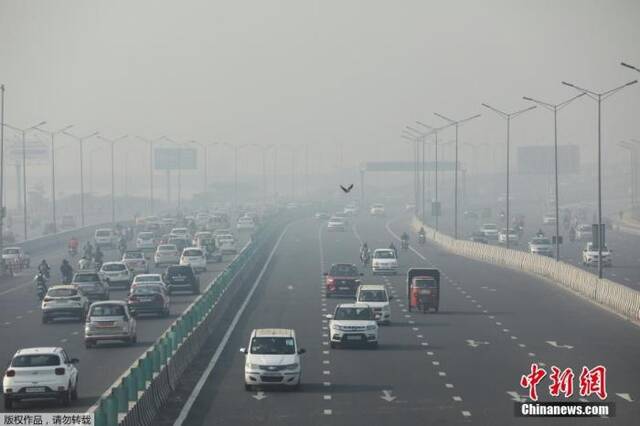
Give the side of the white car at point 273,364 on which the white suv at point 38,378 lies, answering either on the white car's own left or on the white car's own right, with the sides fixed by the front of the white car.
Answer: on the white car's own right

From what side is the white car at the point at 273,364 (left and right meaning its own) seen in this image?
front
